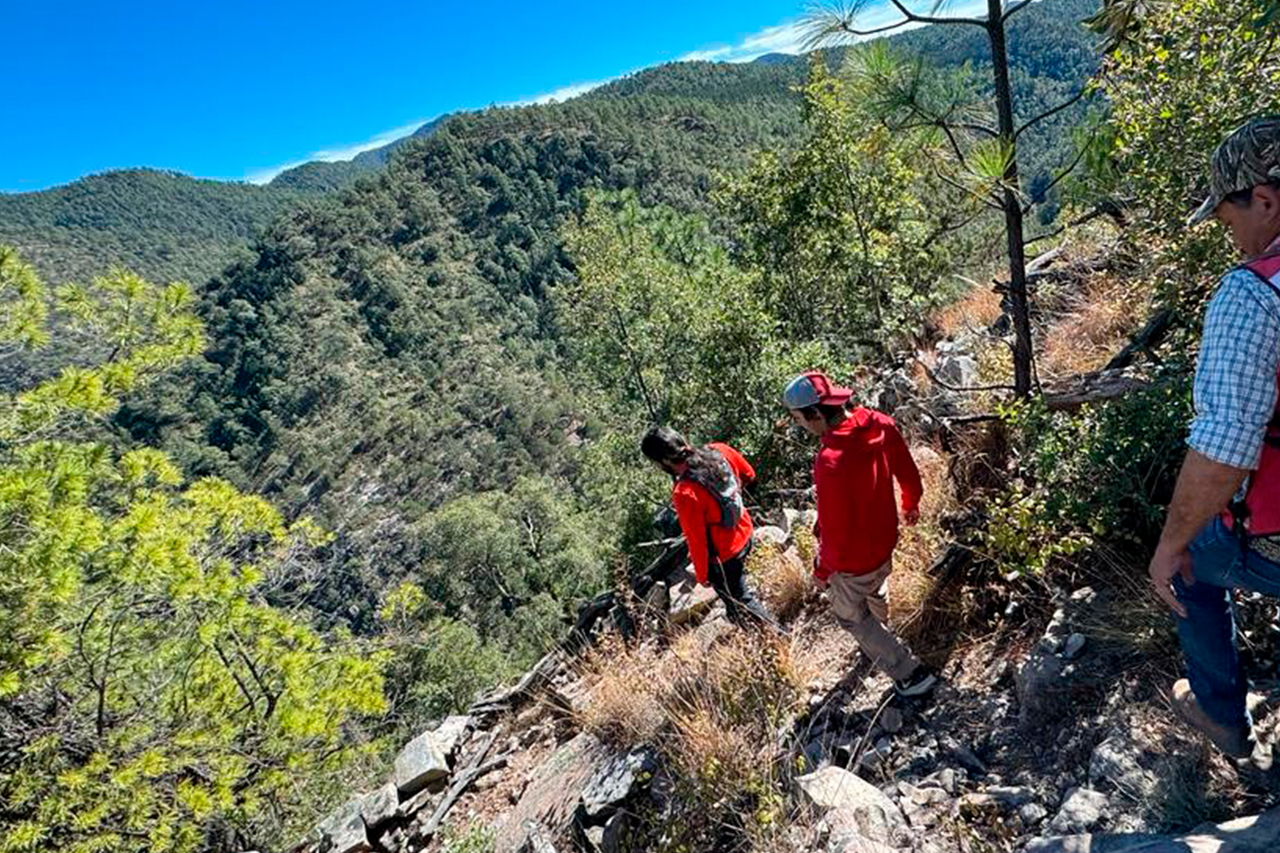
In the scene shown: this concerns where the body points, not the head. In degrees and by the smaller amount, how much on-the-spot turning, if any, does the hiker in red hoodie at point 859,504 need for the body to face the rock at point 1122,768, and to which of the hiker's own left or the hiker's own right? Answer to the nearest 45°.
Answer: approximately 180°

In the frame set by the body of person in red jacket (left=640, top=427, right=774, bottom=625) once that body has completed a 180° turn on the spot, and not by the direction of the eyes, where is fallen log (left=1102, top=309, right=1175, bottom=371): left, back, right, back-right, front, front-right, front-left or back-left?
front-left

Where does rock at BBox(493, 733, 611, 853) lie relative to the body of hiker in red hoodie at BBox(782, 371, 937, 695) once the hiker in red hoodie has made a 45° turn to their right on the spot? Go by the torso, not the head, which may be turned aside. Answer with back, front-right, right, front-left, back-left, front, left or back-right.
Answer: left

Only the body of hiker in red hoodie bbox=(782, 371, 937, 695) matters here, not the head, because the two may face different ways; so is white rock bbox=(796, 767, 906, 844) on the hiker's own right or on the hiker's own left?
on the hiker's own left

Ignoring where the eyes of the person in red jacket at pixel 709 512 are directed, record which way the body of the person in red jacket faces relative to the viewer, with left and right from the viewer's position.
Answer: facing away from the viewer and to the left of the viewer

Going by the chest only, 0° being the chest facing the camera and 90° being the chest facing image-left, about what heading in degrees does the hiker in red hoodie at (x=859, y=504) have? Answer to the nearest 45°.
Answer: approximately 135°

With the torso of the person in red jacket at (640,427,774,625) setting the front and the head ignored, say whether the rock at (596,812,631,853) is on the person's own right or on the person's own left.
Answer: on the person's own left

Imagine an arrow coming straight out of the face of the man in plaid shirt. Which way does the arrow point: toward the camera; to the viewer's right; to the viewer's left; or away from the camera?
to the viewer's left

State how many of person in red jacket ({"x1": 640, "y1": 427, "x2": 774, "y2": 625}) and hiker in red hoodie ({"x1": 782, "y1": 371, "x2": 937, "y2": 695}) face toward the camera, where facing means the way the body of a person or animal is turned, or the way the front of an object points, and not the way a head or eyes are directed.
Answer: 0

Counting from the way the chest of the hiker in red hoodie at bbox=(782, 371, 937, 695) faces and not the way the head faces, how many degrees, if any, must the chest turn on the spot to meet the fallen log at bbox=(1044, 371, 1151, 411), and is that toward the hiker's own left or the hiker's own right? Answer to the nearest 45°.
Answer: approximately 90° to the hiker's own right

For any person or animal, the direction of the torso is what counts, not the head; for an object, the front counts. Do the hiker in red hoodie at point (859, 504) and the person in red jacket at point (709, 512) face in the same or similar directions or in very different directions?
same or similar directions

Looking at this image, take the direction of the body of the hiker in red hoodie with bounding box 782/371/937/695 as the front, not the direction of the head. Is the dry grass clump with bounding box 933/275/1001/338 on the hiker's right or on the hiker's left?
on the hiker's right

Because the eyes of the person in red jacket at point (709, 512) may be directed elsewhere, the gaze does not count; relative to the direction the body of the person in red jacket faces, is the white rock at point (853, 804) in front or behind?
behind

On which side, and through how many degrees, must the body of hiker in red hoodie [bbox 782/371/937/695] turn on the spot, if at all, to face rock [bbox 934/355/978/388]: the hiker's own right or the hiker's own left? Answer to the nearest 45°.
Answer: approximately 45° to the hiker's own right
